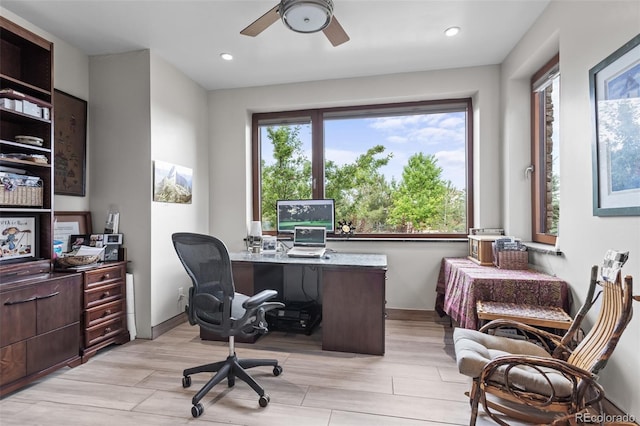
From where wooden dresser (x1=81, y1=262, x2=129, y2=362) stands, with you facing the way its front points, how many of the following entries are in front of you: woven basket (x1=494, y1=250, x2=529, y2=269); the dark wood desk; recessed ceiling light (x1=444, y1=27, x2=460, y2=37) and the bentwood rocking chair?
4

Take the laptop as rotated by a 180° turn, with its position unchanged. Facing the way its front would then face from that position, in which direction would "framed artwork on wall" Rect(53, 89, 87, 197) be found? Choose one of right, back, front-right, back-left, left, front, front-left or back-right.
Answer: left

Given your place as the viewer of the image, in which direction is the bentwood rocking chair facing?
facing to the left of the viewer

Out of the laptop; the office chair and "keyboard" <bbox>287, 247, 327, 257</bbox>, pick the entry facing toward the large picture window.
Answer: the office chair

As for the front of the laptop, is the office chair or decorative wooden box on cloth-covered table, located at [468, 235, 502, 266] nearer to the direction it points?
the office chair

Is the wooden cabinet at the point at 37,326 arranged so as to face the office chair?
yes

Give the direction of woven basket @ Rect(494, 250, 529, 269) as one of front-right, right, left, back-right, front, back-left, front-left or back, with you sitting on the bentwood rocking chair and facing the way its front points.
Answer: right

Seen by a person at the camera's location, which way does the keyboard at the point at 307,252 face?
facing the viewer

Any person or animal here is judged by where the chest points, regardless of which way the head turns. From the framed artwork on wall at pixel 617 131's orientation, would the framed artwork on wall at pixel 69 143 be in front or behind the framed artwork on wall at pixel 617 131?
in front

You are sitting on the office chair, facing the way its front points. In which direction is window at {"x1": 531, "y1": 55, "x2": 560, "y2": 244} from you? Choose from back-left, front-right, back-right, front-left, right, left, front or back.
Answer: front-right

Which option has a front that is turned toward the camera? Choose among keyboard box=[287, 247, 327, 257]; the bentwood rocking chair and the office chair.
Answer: the keyboard

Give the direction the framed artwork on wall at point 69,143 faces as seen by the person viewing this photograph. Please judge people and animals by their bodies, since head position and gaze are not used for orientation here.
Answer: facing the viewer and to the right of the viewer

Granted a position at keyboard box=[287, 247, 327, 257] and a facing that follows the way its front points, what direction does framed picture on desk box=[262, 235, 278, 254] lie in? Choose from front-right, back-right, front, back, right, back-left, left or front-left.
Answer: back-right

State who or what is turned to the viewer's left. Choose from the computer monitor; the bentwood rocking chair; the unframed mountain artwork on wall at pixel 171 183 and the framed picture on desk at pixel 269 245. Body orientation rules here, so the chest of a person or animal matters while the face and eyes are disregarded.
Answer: the bentwood rocking chair

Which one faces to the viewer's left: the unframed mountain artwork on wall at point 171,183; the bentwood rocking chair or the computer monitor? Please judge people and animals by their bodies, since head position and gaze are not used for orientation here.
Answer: the bentwood rocking chair

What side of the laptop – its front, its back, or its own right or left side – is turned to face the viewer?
front

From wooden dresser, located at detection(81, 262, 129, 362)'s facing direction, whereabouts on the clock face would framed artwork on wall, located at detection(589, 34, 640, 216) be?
The framed artwork on wall is roughly at 12 o'clock from the wooden dresser.

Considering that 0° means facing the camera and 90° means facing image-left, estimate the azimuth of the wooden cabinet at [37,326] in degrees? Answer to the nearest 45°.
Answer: approximately 315°

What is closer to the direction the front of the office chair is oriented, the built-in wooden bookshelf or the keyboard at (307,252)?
the keyboard

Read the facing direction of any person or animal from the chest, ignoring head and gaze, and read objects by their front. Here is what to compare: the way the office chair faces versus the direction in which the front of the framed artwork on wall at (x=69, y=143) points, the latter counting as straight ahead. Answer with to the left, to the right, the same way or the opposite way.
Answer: to the left
